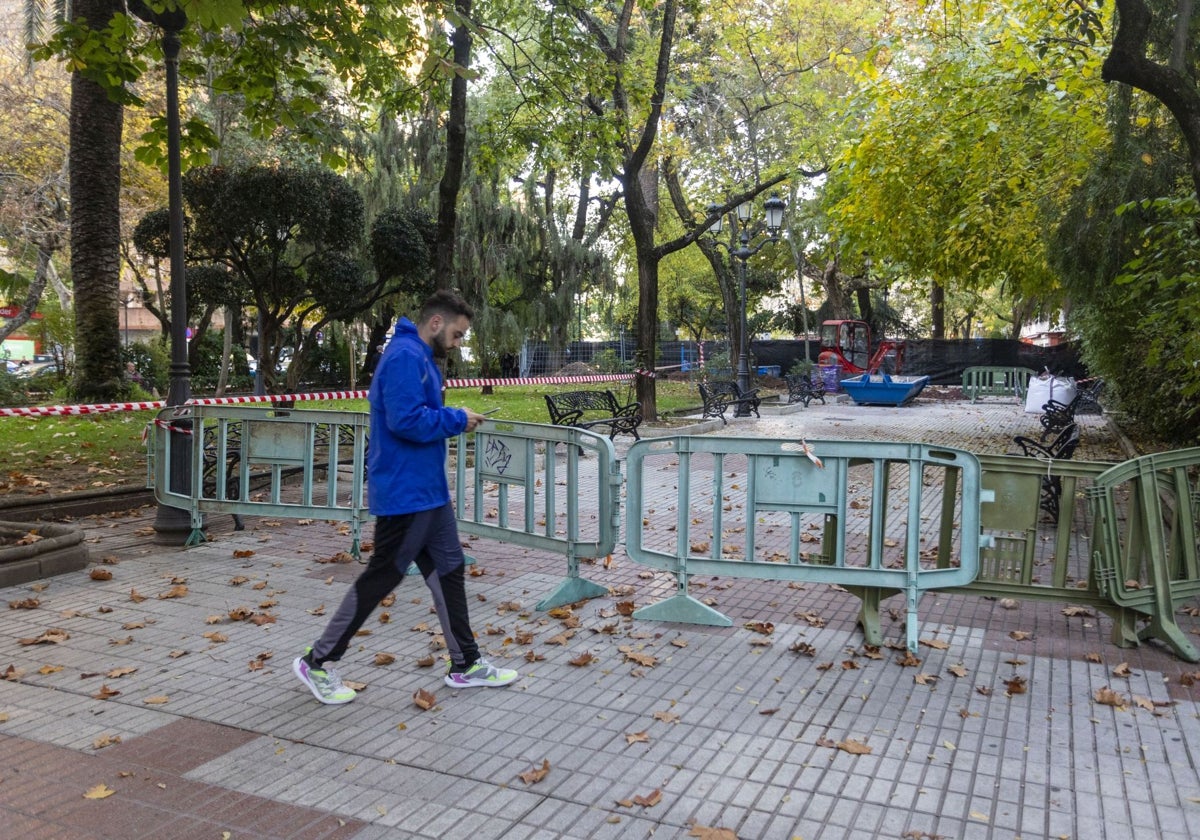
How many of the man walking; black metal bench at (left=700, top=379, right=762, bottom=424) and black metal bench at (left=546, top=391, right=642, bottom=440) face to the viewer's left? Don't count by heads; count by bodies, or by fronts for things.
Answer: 0

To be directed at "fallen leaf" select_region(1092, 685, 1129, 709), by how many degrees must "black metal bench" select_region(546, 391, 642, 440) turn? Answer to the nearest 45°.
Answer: approximately 45° to its right

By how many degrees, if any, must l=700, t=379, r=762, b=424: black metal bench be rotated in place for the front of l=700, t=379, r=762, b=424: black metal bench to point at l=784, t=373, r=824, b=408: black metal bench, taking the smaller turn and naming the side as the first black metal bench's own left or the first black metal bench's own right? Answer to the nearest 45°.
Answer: approximately 135° to the first black metal bench's own left

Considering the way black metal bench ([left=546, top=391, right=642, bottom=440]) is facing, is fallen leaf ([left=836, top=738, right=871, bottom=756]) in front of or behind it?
in front

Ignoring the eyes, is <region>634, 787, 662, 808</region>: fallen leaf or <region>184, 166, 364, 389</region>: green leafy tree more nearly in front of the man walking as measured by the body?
the fallen leaf

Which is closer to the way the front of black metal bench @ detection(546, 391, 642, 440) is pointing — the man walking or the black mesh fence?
the man walking

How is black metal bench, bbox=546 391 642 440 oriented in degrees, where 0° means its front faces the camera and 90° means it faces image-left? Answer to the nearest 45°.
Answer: approximately 315°

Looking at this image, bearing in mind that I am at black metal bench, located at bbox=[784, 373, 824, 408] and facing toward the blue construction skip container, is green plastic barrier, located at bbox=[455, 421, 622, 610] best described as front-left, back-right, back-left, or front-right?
back-right

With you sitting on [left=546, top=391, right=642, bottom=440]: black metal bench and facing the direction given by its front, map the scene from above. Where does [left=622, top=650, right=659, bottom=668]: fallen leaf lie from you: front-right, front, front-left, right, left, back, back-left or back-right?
front-right

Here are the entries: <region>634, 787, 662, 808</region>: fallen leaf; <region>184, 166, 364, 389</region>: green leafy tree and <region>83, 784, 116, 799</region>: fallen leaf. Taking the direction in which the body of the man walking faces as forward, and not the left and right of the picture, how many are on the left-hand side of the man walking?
1

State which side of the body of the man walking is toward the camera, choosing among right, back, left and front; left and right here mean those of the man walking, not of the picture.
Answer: right

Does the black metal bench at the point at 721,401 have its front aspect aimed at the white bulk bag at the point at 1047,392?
no

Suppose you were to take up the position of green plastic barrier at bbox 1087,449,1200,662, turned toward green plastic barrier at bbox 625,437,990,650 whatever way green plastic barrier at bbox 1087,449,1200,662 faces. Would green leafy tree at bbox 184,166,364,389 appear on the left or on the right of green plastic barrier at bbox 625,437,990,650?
right

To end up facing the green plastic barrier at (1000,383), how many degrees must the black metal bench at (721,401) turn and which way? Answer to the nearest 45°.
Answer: approximately 90° to its left

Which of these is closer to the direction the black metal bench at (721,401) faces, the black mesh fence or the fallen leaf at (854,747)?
the fallen leaf

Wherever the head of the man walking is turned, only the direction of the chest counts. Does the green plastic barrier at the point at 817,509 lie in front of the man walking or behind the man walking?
in front

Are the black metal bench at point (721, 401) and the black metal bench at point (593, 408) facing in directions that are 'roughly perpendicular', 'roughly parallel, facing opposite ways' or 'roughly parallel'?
roughly parallel

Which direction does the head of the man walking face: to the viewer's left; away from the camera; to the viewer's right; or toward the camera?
to the viewer's right

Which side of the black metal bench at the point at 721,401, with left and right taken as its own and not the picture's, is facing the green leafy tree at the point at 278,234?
back
